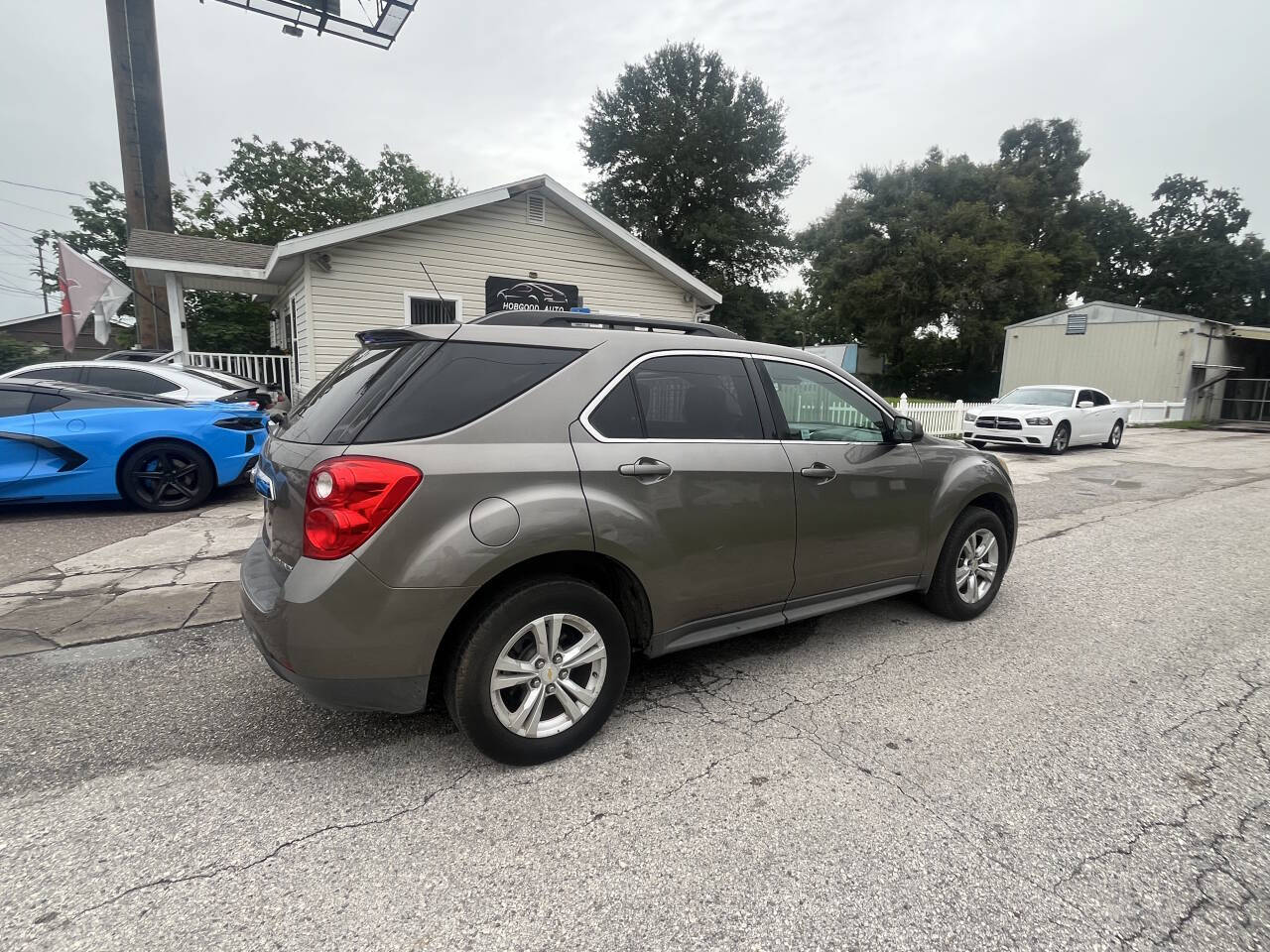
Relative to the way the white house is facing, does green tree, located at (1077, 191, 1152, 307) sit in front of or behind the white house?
behind

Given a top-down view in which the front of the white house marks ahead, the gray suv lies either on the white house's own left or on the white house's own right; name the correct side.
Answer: on the white house's own left

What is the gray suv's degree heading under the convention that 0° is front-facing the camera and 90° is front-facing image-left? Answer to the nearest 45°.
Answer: approximately 225°

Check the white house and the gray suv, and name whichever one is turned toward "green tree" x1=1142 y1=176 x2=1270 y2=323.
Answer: the gray suv

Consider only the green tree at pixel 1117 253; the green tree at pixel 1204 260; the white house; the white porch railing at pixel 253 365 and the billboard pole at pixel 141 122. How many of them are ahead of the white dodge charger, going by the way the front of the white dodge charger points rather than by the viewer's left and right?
3

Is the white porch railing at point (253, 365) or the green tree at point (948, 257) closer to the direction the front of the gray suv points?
the green tree

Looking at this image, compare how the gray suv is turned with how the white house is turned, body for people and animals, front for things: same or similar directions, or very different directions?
very different directions

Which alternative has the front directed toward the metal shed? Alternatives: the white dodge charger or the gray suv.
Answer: the gray suv
